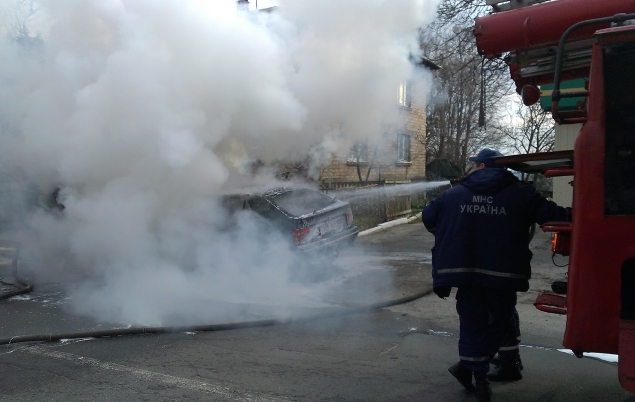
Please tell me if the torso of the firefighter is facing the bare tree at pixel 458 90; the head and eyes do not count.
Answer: yes

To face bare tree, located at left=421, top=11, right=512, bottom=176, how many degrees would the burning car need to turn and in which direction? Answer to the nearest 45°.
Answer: approximately 90° to its right

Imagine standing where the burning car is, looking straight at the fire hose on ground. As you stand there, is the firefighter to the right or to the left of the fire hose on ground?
left

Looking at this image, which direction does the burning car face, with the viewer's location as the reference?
facing away from the viewer and to the left of the viewer

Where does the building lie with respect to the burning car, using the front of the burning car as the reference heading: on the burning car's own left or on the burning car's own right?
on the burning car's own right

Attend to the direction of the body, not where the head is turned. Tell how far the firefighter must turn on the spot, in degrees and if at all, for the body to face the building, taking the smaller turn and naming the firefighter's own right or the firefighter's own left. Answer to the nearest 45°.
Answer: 0° — they already face it

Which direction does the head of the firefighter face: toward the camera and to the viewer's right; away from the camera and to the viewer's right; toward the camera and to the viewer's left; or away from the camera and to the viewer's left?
away from the camera and to the viewer's left

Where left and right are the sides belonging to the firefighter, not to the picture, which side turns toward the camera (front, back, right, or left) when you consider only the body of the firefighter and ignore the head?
back

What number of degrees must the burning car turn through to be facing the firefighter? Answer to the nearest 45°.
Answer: approximately 135° to its left
